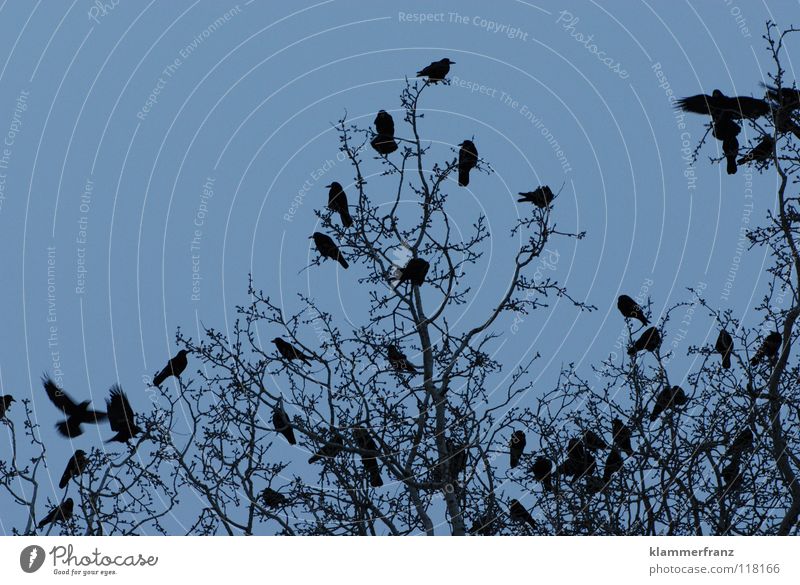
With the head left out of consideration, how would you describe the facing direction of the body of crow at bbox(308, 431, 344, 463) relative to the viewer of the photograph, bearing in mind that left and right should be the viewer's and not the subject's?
facing to the right of the viewer

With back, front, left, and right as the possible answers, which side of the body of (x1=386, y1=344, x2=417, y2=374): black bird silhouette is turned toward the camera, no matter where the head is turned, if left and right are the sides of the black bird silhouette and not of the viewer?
left

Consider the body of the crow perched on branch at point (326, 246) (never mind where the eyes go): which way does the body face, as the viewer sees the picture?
to the viewer's left

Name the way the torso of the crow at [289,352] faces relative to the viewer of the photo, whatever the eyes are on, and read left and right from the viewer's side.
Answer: facing to the left of the viewer

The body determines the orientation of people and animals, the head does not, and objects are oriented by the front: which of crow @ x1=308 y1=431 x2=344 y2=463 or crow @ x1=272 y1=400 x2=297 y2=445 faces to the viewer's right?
crow @ x1=308 y1=431 x2=344 y2=463

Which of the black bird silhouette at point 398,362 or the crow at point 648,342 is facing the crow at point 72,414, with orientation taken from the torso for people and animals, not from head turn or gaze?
the black bird silhouette

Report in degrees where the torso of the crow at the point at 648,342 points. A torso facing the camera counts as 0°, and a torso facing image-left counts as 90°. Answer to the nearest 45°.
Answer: approximately 270°
